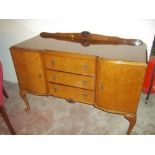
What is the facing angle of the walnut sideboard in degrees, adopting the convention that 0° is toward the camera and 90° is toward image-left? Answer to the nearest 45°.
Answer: approximately 0°
